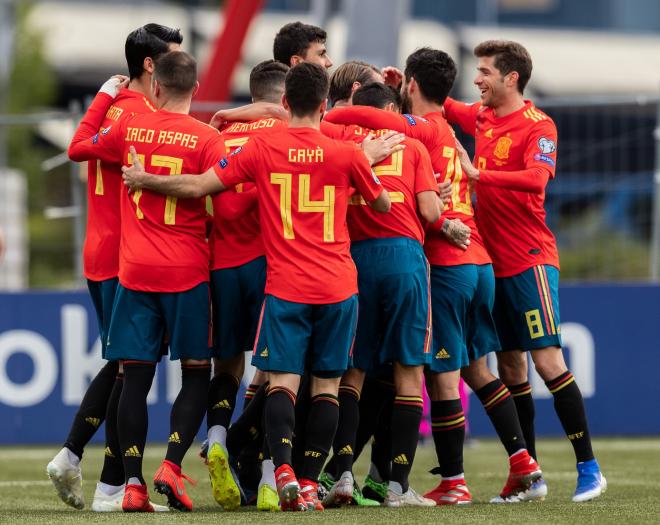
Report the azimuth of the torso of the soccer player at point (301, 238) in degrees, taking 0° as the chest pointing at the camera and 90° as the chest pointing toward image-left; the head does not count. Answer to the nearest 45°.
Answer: approximately 180°

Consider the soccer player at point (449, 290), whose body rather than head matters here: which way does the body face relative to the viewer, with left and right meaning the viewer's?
facing away from the viewer and to the left of the viewer

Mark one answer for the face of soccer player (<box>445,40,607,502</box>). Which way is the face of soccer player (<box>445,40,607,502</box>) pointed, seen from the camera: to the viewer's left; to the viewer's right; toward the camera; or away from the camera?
to the viewer's left

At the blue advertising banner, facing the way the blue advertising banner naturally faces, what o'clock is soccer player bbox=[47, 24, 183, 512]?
The soccer player is roughly at 12 o'clock from the blue advertising banner.

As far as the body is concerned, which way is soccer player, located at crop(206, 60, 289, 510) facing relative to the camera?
away from the camera

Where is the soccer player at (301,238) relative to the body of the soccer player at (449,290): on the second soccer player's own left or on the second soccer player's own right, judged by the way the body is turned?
on the second soccer player's own left

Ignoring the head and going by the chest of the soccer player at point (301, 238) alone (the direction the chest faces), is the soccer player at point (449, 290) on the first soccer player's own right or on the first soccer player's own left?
on the first soccer player's own right

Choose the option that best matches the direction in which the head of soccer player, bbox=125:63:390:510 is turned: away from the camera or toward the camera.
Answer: away from the camera

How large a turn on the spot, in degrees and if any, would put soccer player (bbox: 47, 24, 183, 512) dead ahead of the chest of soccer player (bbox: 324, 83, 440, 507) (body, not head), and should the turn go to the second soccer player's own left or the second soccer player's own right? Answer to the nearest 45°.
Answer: approximately 90° to the second soccer player's own left

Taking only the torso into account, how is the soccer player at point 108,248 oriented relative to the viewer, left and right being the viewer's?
facing away from the viewer and to the right of the viewer

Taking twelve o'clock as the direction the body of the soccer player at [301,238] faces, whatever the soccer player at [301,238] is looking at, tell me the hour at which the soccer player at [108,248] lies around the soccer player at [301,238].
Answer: the soccer player at [108,248] is roughly at 10 o'clock from the soccer player at [301,238].

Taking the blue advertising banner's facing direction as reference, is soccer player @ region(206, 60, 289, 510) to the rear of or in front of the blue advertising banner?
in front

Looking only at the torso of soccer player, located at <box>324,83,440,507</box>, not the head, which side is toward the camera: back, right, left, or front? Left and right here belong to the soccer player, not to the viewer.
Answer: back

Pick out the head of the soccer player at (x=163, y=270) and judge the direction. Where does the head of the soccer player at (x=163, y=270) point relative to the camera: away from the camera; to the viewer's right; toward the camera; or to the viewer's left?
away from the camera

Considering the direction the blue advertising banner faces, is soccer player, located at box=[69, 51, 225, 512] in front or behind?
in front
